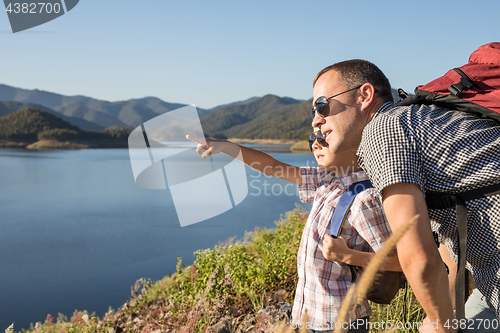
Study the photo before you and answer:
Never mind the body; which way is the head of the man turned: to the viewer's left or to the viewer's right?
to the viewer's left

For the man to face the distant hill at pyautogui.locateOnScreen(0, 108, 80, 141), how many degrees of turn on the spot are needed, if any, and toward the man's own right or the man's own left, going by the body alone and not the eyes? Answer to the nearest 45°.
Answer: approximately 45° to the man's own right

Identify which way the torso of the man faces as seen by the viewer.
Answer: to the viewer's left
